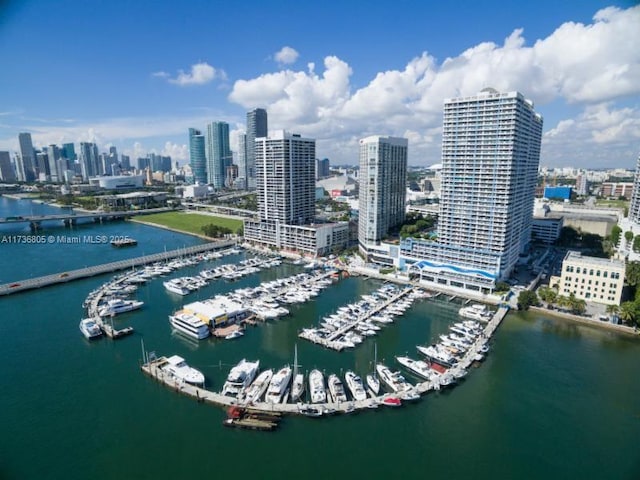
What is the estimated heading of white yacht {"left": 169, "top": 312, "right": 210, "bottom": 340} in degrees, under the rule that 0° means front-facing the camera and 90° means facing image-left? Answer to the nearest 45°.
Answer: approximately 135°

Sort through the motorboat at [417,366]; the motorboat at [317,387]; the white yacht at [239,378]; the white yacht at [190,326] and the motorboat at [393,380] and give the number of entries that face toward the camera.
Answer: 0

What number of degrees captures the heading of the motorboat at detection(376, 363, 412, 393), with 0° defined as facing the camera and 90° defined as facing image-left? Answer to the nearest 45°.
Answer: approximately 135°

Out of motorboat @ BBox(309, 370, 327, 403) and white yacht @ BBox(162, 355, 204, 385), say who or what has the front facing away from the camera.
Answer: the motorboat

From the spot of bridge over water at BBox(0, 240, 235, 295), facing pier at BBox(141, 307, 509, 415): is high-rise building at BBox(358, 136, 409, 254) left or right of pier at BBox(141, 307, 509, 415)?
left

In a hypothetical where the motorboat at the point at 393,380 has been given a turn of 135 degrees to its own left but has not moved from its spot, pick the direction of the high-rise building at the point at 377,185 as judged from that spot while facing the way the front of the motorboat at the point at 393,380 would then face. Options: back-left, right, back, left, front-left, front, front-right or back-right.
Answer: back

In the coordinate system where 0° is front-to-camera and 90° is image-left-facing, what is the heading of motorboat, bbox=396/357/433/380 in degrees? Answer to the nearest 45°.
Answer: approximately 135°

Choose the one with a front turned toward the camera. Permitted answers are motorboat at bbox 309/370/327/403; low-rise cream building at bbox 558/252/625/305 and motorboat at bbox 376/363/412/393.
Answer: the low-rise cream building

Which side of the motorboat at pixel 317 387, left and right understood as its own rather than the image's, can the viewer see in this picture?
back

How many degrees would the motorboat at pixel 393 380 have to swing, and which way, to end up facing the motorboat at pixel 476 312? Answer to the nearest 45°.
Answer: approximately 90° to its right

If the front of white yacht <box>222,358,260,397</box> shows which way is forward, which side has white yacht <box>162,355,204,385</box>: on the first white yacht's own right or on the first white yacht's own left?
on the first white yacht's own left

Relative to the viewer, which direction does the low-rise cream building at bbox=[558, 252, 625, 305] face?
toward the camera

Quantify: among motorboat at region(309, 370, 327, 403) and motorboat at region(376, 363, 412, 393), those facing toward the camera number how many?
0

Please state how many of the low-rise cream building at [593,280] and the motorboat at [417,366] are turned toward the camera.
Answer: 1

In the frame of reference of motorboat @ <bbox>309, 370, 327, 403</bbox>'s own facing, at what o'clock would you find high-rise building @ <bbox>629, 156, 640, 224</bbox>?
The high-rise building is roughly at 2 o'clock from the motorboat.

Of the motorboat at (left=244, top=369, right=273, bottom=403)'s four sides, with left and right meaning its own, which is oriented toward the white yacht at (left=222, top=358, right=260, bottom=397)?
left
